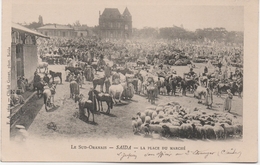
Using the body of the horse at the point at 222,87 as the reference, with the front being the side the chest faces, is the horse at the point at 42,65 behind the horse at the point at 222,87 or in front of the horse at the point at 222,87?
in front

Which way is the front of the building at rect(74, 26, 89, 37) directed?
toward the camera

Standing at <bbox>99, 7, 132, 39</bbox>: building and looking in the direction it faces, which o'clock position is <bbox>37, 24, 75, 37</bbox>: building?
<bbox>37, 24, 75, 37</bbox>: building is roughly at 3 o'clock from <bbox>99, 7, 132, 39</bbox>: building.

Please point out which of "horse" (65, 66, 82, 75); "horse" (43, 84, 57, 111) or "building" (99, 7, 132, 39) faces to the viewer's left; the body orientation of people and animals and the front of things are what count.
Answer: "horse" (65, 66, 82, 75)

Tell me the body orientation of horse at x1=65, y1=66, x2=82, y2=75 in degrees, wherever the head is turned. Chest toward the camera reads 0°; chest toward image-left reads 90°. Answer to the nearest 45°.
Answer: approximately 90°

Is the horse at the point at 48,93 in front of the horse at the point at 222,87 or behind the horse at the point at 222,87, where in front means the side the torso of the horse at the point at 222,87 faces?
in front

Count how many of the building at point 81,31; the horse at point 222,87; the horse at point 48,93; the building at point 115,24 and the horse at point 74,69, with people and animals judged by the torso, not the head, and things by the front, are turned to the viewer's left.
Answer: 2
